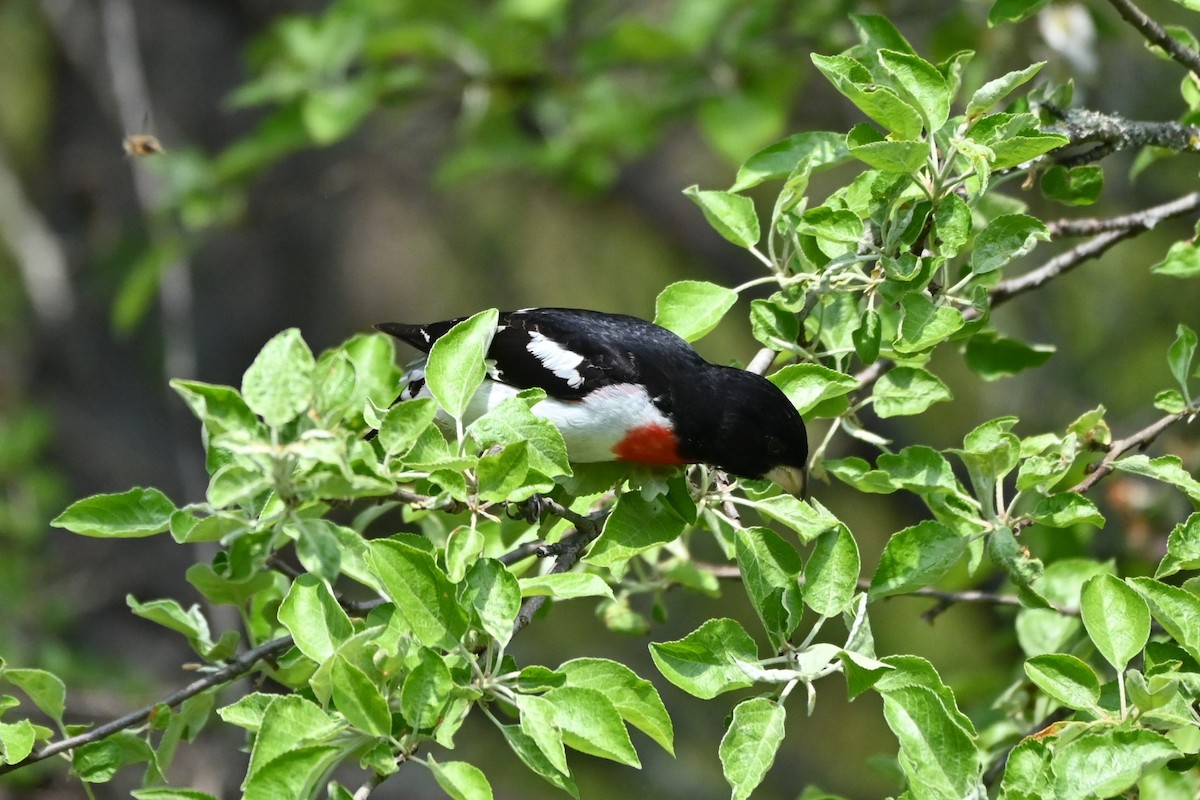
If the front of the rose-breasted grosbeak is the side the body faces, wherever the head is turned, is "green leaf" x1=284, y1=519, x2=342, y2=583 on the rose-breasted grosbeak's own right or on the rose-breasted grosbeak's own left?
on the rose-breasted grosbeak's own right

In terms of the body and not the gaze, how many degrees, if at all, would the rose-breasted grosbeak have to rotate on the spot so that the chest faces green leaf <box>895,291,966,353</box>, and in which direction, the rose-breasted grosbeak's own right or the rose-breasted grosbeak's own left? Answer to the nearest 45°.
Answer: approximately 45° to the rose-breasted grosbeak's own right

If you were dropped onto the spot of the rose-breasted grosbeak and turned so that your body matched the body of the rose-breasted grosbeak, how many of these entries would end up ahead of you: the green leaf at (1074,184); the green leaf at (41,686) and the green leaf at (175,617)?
1

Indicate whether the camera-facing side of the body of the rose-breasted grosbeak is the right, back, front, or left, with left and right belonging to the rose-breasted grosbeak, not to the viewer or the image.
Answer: right

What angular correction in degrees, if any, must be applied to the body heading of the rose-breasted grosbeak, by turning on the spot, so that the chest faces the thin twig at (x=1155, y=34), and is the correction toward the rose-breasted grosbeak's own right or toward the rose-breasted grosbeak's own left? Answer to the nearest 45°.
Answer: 0° — it already faces it

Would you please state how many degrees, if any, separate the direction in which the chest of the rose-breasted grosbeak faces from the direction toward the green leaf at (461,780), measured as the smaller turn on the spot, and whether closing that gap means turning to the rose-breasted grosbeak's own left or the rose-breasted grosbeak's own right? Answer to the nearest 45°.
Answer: approximately 90° to the rose-breasted grosbeak's own right

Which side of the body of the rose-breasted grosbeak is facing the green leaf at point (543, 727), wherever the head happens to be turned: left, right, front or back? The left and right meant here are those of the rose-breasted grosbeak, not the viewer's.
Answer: right

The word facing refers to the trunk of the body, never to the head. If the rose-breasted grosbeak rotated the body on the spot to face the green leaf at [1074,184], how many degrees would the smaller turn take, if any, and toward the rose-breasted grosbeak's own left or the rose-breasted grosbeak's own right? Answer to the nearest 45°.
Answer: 0° — it already faces it

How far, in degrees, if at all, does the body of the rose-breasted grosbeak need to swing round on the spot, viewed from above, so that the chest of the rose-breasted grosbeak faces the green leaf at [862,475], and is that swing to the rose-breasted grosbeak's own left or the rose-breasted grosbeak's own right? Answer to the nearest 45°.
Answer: approximately 45° to the rose-breasted grosbeak's own right

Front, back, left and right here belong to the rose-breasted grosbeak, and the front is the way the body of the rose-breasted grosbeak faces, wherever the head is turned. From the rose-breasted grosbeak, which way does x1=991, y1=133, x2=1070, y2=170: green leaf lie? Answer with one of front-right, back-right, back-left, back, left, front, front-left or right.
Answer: front-right

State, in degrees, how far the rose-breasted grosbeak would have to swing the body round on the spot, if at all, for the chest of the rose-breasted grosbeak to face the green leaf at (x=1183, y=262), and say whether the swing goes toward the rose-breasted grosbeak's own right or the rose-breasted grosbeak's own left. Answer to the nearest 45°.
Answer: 0° — it already faces it
